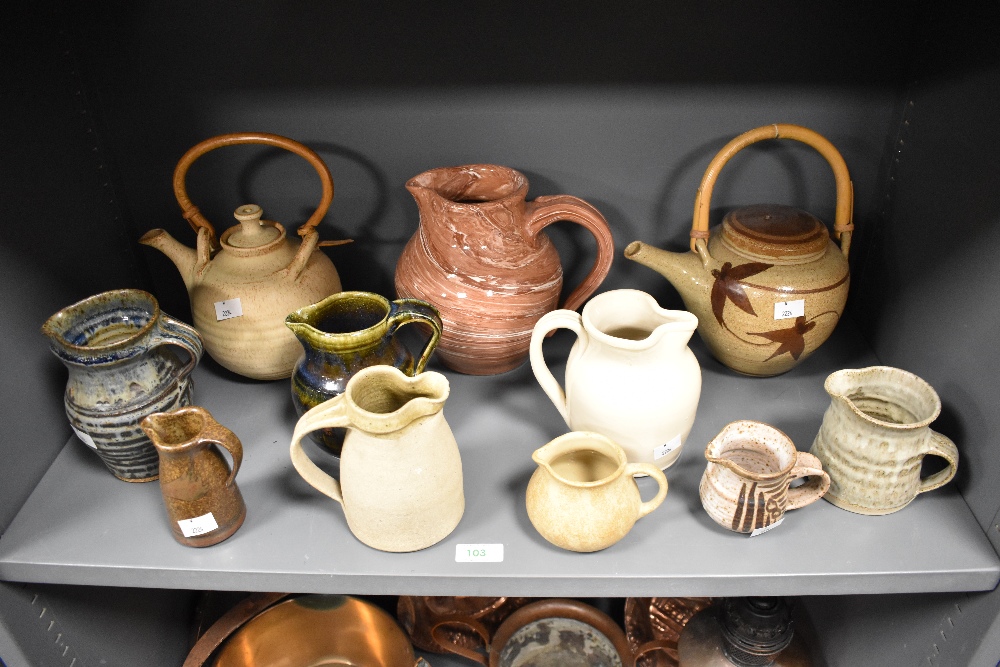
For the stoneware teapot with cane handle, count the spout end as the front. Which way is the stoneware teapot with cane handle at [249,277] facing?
to the viewer's left

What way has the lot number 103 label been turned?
toward the camera

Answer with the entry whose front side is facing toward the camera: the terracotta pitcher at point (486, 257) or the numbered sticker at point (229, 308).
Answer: the numbered sticker

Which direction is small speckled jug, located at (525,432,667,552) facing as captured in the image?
to the viewer's left

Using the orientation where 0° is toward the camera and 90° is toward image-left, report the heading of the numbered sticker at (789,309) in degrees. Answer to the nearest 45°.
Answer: approximately 0°

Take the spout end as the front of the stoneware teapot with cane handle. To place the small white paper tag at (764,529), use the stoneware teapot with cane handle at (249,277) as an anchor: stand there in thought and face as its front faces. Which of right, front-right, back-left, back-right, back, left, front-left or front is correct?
back-left

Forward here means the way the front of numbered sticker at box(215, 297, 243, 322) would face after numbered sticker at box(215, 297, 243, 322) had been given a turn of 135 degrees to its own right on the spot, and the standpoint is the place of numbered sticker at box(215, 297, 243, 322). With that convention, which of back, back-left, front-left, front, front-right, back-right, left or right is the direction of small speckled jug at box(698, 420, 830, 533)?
back

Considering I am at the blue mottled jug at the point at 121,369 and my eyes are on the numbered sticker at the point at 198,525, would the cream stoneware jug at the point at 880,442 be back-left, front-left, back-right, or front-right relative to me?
front-left

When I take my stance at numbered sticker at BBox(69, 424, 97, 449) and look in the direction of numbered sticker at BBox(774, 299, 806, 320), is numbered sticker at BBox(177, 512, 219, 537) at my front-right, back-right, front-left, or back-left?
front-right
